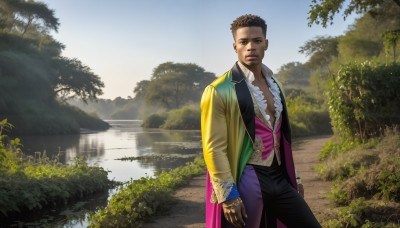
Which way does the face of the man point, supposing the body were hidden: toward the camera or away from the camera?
toward the camera

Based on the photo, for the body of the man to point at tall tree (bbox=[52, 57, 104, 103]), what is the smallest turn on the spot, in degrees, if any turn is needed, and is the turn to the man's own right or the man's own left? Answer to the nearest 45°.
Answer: approximately 180°

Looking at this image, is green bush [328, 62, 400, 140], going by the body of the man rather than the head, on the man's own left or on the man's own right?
on the man's own left

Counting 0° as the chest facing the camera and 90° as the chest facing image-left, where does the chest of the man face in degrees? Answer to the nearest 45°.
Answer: approximately 315°

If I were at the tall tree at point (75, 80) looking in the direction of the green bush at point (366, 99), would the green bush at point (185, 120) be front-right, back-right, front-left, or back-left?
front-left

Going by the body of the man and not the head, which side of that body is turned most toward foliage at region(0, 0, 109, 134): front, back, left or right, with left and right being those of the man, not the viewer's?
back

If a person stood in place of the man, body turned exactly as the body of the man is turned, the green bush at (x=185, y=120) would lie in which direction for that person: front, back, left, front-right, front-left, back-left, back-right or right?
back-left

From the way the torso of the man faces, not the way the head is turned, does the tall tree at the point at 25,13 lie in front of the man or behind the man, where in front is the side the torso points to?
behind
